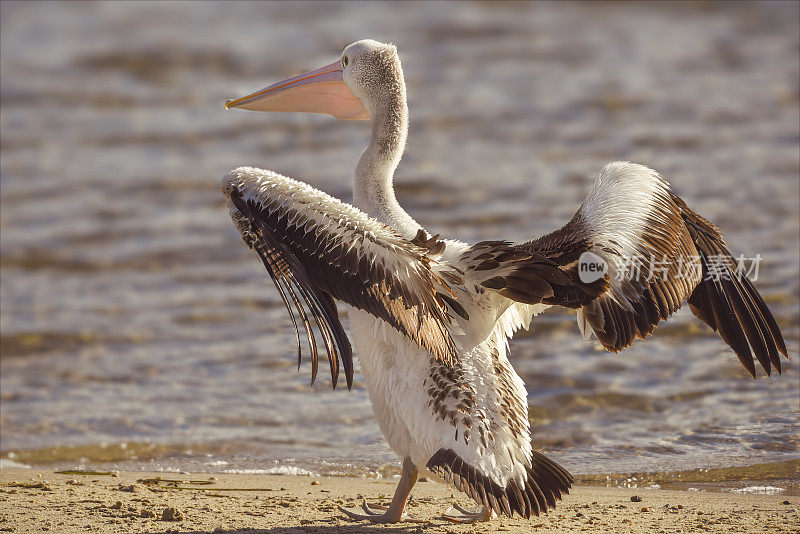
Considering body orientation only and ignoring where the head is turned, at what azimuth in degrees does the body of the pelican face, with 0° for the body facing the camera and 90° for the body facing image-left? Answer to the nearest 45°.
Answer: approximately 135°
